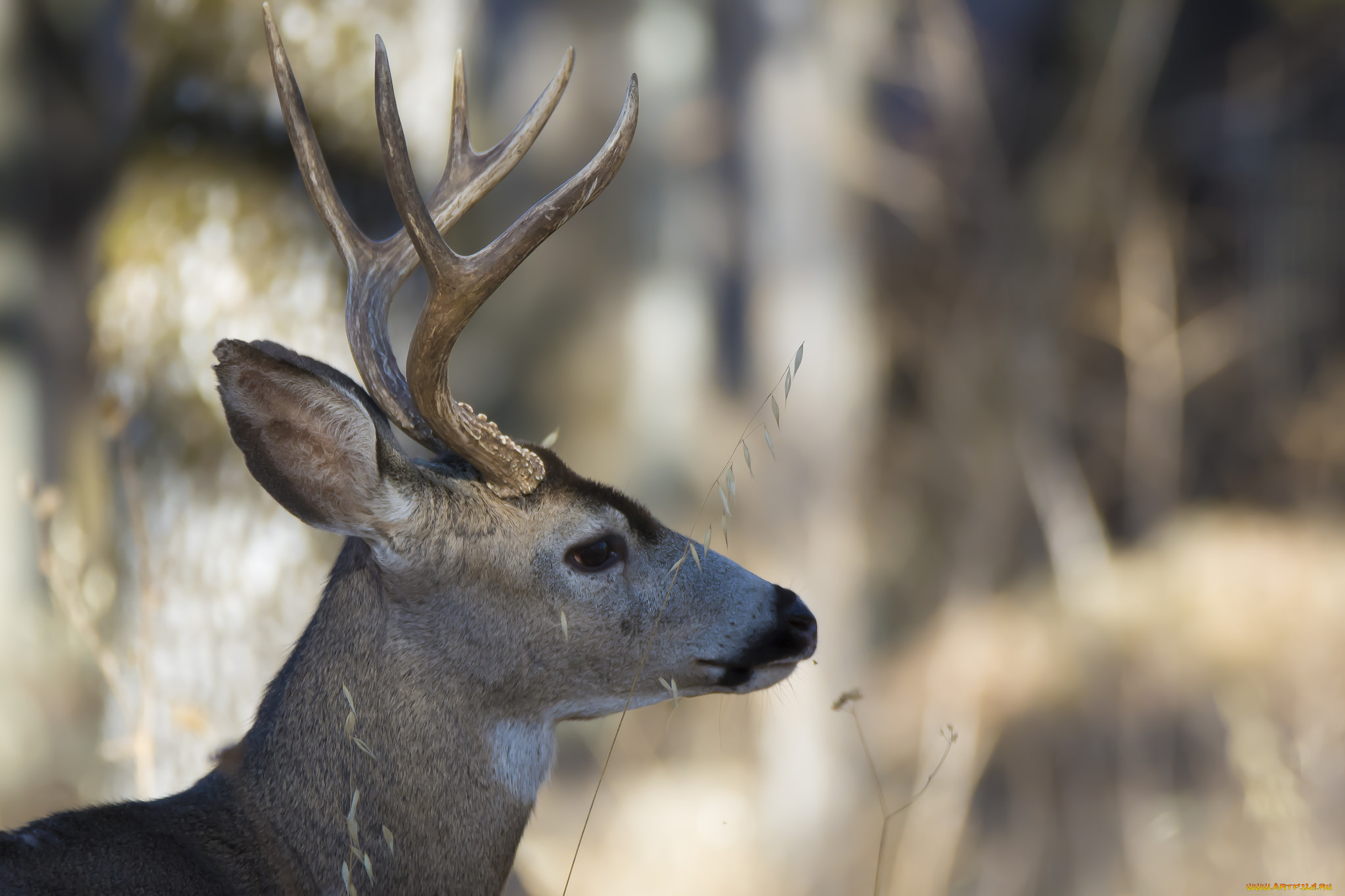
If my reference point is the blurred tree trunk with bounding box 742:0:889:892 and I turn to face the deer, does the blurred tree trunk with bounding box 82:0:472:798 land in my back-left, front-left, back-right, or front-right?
front-right

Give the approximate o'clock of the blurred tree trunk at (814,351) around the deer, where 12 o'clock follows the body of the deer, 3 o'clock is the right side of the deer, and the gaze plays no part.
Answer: The blurred tree trunk is roughly at 10 o'clock from the deer.

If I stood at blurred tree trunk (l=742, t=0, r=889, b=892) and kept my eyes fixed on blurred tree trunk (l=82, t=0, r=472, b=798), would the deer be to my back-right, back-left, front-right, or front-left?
front-left

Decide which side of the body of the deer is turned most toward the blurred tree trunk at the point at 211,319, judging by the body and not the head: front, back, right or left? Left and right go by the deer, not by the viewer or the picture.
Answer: left

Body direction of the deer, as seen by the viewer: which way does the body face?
to the viewer's right

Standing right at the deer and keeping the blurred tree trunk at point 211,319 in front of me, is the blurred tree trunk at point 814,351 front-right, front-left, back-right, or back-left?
front-right
